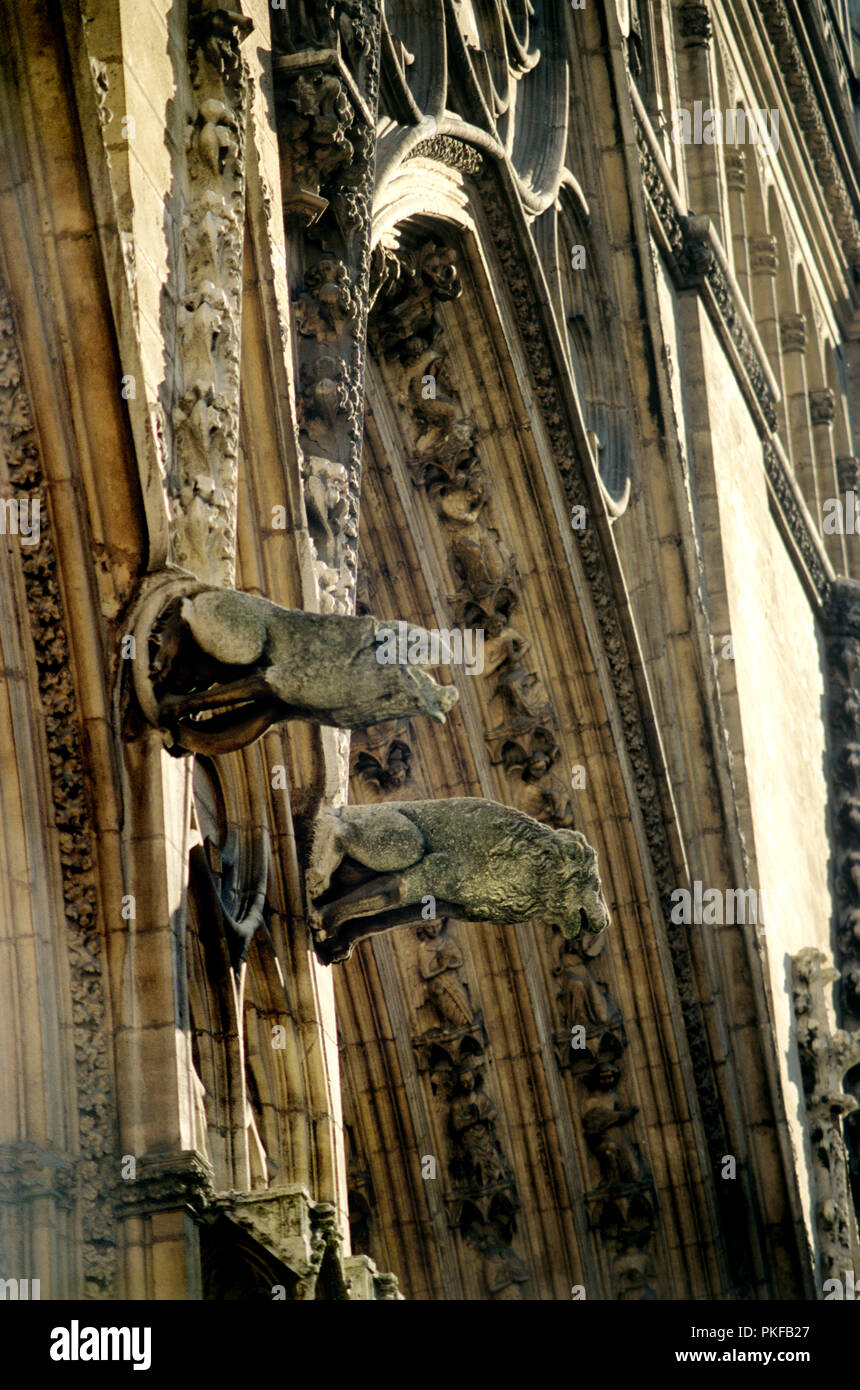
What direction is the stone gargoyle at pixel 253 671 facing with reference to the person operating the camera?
facing to the right of the viewer

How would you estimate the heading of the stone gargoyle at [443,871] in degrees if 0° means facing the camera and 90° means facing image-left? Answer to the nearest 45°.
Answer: approximately 270°

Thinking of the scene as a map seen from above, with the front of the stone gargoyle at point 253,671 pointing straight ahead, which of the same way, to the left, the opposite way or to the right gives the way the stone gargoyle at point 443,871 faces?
the same way

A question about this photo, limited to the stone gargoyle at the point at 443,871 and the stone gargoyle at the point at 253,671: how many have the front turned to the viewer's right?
2

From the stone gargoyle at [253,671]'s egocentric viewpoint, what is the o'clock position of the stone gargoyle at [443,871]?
the stone gargoyle at [443,871] is roughly at 10 o'clock from the stone gargoyle at [253,671].

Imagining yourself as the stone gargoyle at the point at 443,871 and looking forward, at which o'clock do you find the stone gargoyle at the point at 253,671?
the stone gargoyle at the point at 253,671 is roughly at 4 o'clock from the stone gargoyle at the point at 443,871.
